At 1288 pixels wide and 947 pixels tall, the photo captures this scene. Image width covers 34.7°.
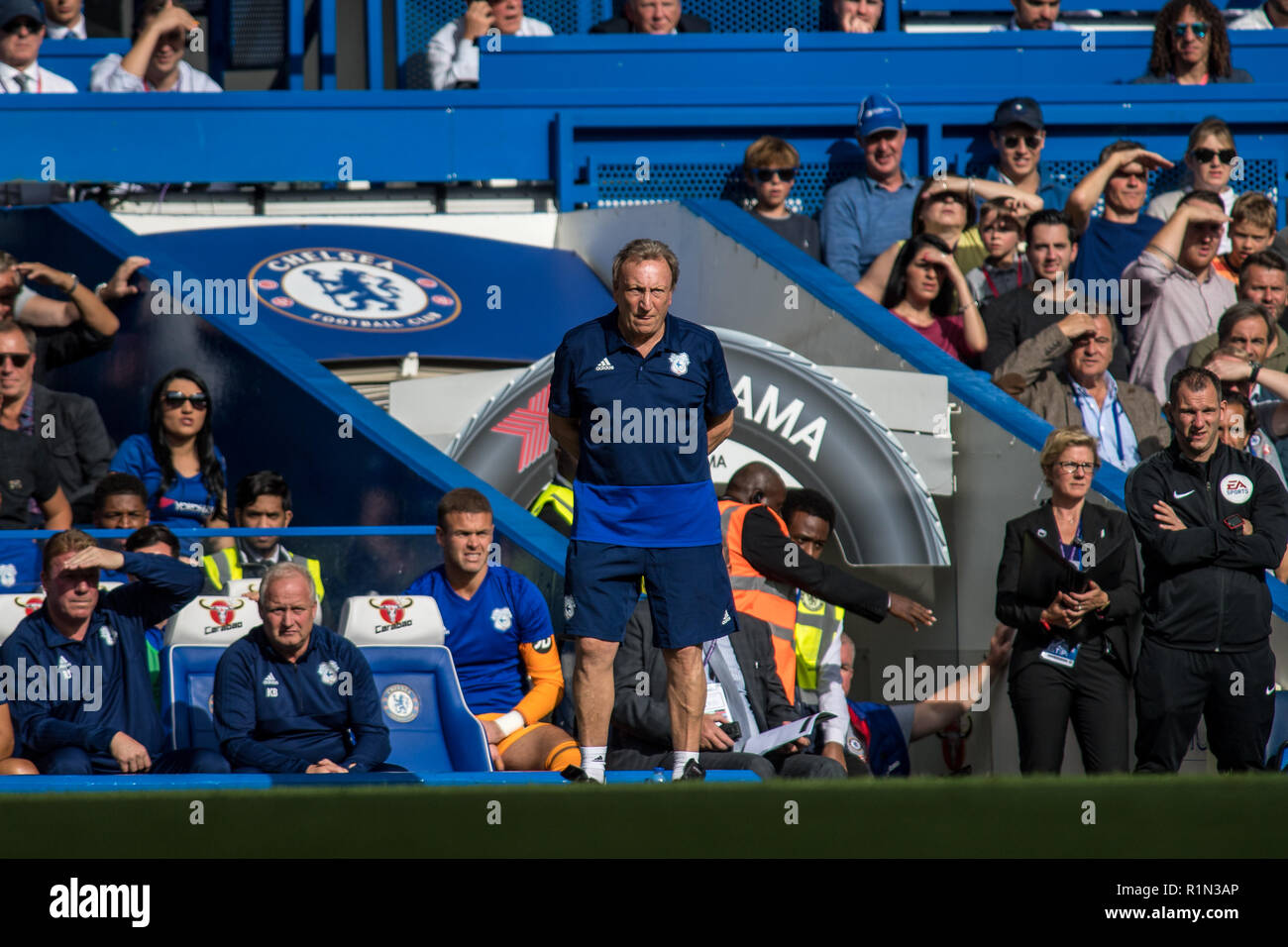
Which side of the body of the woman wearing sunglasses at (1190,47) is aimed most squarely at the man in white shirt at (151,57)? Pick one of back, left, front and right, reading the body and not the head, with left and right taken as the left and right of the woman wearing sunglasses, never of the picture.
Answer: right

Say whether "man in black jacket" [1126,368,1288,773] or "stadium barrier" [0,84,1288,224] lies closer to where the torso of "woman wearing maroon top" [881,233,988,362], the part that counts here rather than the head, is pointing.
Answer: the man in black jacket

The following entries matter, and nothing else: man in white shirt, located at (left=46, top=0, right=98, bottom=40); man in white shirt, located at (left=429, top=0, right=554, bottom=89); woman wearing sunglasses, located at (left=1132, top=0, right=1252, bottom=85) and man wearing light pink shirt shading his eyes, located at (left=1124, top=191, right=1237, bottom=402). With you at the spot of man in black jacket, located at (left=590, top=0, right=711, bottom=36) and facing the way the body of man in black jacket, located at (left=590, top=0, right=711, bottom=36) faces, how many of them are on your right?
2

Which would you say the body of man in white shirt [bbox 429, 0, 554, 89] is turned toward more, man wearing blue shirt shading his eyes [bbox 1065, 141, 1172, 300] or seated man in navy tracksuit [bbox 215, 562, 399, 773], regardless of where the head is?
the seated man in navy tracksuit

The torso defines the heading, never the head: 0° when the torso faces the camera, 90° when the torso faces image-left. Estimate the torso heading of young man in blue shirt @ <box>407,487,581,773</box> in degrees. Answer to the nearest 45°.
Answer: approximately 0°

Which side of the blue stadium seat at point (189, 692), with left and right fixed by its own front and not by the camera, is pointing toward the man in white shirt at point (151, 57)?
back

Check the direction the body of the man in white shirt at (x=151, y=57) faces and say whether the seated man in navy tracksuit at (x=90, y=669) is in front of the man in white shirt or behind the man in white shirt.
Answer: in front
